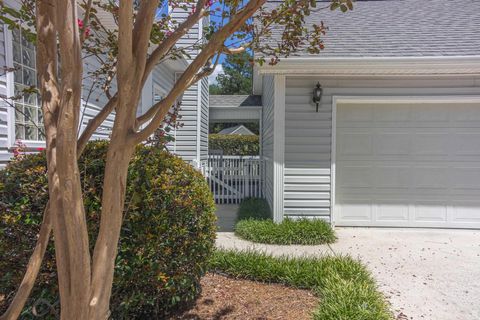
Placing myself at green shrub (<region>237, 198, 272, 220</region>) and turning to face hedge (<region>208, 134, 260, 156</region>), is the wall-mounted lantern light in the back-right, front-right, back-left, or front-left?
back-right

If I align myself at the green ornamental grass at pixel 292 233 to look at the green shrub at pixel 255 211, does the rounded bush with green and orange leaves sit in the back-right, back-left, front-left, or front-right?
back-left

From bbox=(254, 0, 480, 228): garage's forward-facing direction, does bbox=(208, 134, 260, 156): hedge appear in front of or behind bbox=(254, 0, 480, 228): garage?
behind

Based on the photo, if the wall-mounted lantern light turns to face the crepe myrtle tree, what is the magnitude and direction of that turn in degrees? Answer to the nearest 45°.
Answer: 0° — it already faces it

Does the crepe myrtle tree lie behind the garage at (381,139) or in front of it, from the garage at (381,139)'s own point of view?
in front

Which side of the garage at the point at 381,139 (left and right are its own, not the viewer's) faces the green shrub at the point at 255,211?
right

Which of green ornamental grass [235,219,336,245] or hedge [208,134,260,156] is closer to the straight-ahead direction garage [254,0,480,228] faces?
the green ornamental grass

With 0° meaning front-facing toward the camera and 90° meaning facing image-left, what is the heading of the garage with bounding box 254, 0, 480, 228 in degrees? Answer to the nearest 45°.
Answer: approximately 0°

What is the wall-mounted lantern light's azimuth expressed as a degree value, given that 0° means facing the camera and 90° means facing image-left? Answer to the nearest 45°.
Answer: approximately 0°

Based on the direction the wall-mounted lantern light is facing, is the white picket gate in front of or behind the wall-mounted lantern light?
behind
